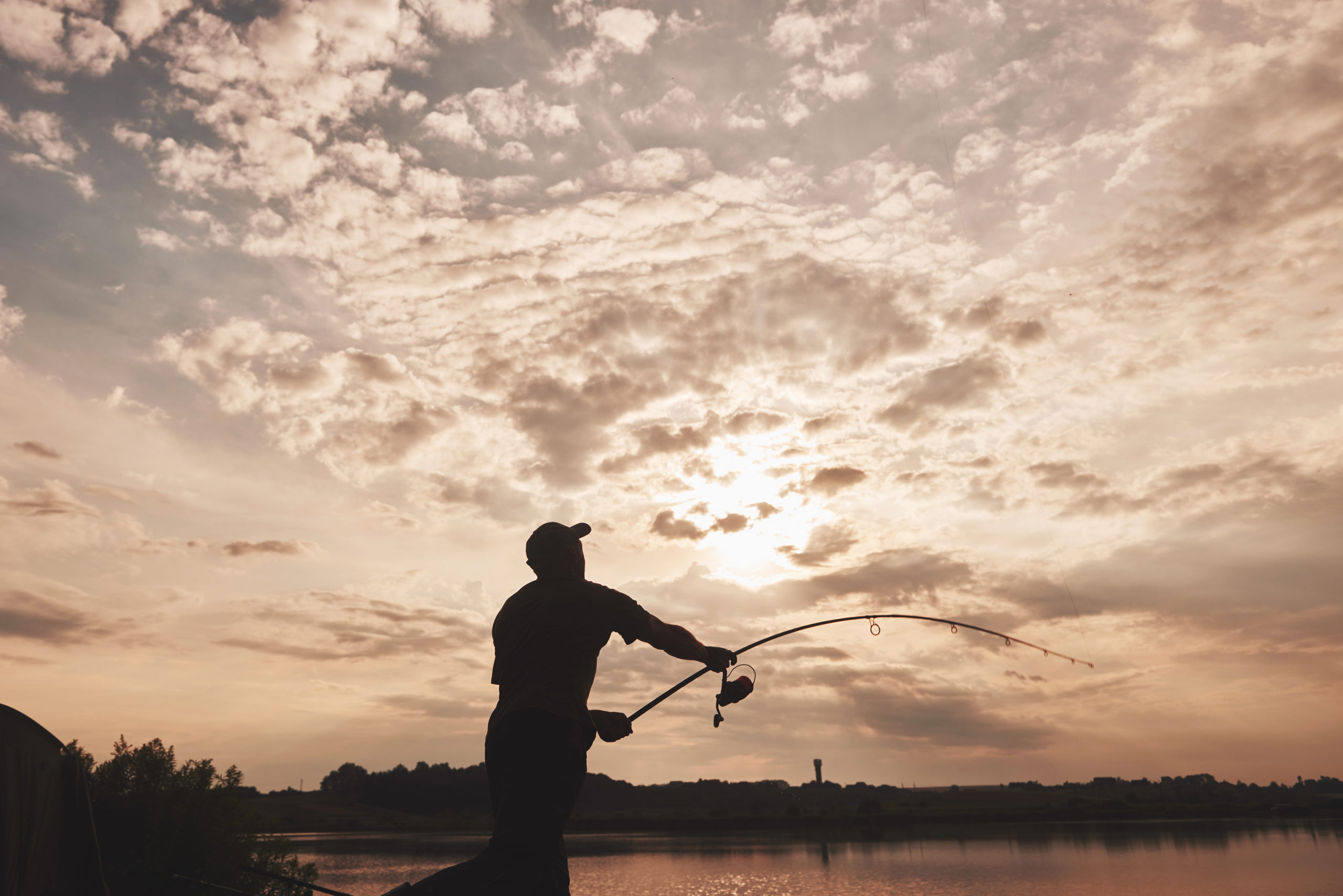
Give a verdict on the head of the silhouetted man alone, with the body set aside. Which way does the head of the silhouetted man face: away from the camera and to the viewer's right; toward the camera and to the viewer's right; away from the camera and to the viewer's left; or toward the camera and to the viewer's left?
away from the camera and to the viewer's right

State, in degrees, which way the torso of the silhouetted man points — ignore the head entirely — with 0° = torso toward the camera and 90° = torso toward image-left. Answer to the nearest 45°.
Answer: approximately 225°

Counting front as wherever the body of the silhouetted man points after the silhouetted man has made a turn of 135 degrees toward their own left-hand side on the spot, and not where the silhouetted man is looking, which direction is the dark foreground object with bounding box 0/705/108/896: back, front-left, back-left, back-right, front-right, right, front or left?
front
